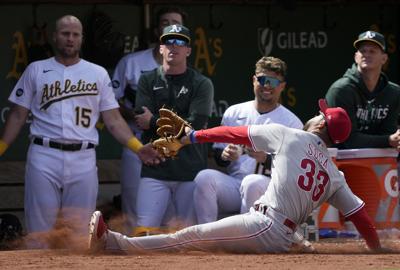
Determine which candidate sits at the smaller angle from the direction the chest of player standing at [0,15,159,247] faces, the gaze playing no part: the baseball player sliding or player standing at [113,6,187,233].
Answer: the baseball player sliding

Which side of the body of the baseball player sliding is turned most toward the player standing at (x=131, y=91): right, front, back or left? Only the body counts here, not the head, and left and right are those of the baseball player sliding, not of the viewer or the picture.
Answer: front

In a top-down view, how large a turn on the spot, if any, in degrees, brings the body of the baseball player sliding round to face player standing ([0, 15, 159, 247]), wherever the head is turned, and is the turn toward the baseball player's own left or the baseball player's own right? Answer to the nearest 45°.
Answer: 0° — they already face them

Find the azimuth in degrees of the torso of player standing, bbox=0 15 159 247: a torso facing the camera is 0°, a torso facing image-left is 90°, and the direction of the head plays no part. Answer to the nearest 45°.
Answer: approximately 0°

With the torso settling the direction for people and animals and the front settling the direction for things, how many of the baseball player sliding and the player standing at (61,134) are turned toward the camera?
1

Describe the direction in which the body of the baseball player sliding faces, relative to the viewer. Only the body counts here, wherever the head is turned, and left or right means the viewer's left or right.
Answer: facing away from the viewer and to the left of the viewer
